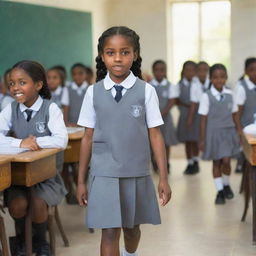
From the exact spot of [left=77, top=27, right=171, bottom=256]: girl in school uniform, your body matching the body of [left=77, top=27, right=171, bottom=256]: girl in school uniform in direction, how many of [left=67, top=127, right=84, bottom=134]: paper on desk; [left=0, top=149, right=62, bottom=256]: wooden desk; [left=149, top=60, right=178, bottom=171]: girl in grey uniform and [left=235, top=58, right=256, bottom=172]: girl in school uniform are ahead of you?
0

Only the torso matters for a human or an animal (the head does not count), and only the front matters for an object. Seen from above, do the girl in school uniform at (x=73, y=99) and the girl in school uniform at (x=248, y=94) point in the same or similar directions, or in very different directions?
same or similar directions

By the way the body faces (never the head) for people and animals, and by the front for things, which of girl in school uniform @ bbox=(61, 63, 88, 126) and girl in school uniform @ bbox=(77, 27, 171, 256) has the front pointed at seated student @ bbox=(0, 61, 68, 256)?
girl in school uniform @ bbox=(61, 63, 88, 126)

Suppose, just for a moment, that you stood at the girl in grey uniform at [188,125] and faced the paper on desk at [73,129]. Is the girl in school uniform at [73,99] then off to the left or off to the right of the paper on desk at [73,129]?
right

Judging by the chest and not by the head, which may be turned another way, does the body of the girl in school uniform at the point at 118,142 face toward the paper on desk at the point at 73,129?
no

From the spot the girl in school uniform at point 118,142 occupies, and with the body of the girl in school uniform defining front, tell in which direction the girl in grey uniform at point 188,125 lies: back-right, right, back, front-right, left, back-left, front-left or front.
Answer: back

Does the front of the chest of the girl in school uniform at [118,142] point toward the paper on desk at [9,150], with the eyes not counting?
no

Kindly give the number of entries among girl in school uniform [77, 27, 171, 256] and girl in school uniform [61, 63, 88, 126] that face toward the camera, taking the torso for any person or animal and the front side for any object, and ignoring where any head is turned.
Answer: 2

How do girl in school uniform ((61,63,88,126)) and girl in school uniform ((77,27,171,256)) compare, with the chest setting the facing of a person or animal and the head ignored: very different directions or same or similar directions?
same or similar directions

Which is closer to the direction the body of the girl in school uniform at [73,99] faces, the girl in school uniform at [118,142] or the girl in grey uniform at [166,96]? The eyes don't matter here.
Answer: the girl in school uniform

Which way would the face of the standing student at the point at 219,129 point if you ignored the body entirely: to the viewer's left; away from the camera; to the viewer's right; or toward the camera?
toward the camera

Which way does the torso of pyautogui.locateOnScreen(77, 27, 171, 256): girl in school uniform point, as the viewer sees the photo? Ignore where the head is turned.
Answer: toward the camera
